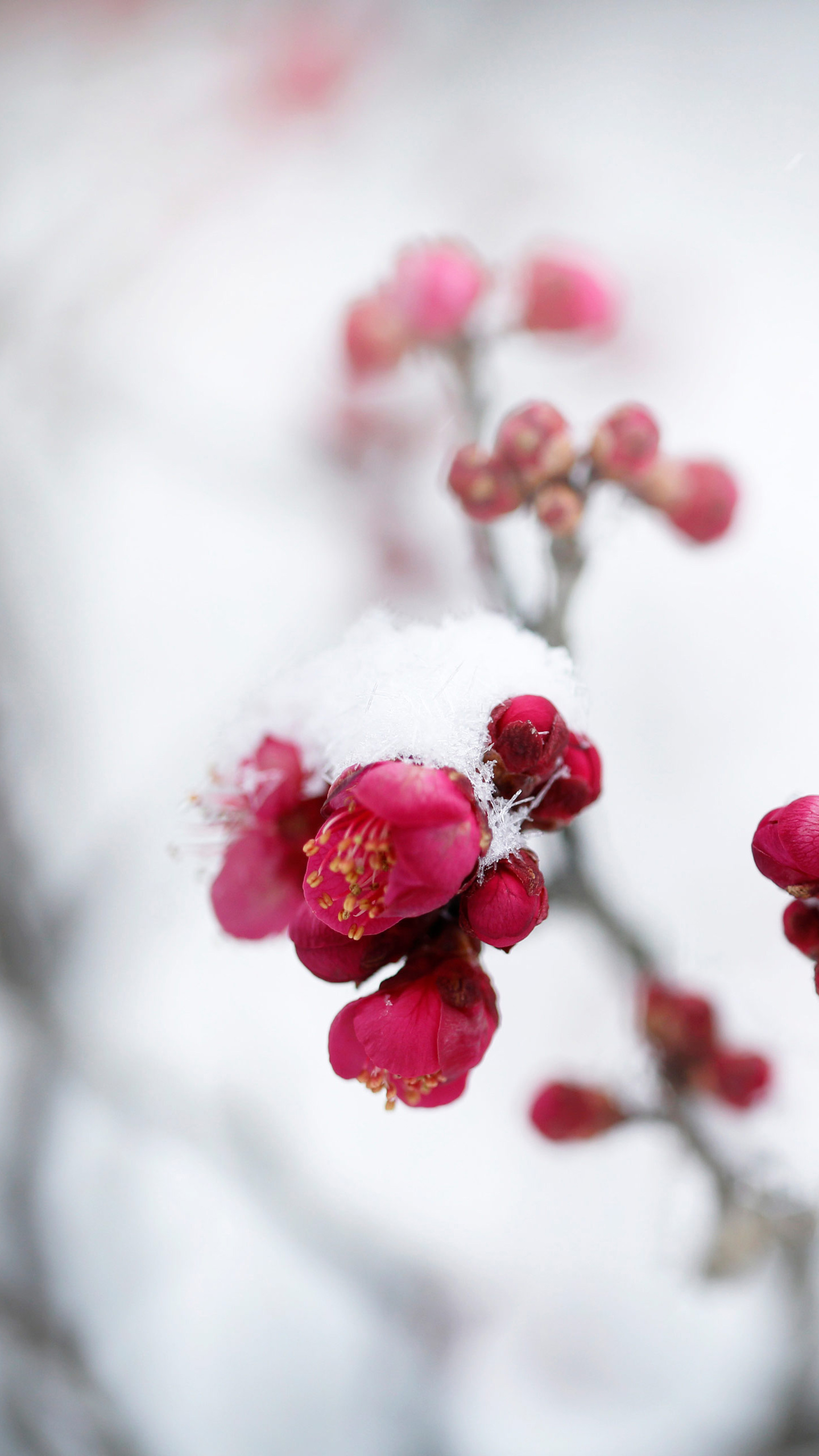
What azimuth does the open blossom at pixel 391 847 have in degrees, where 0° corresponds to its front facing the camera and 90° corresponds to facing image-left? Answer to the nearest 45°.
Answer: approximately 45°

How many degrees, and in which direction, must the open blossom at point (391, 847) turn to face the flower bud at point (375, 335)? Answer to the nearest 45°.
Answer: approximately 135° to its right
